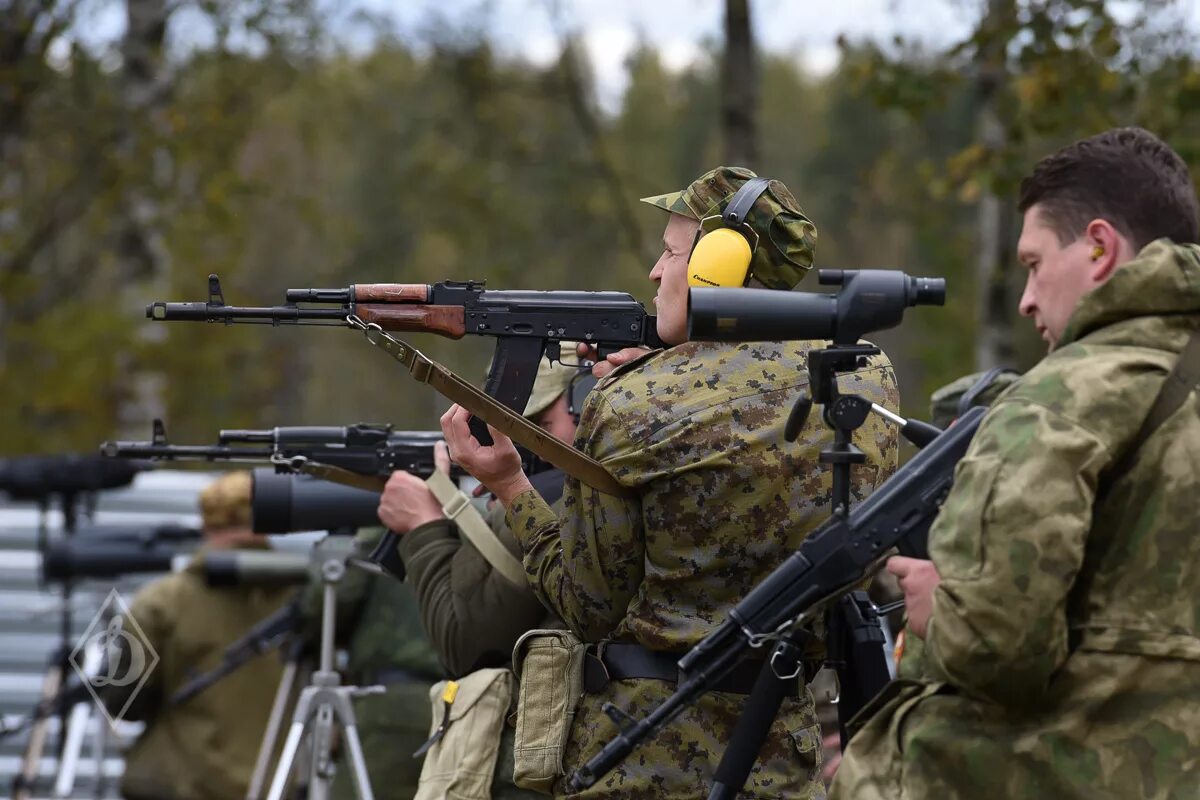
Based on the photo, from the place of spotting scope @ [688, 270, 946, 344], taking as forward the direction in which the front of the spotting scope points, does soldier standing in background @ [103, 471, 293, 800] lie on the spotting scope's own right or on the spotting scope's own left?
on the spotting scope's own right

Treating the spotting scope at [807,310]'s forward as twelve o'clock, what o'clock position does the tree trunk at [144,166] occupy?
The tree trunk is roughly at 2 o'clock from the spotting scope.

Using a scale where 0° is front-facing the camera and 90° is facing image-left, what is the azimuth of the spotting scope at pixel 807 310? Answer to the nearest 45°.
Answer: approximately 90°

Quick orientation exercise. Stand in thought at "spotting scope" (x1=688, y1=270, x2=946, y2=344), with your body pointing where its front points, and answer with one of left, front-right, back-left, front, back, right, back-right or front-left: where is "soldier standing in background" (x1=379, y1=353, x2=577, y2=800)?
front-right

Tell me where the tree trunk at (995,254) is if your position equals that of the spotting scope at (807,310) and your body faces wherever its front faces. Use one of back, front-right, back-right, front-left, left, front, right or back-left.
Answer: right

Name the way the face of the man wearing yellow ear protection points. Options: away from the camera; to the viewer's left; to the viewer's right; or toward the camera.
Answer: to the viewer's left

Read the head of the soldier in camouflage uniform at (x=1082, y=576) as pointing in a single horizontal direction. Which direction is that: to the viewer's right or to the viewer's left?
to the viewer's left
